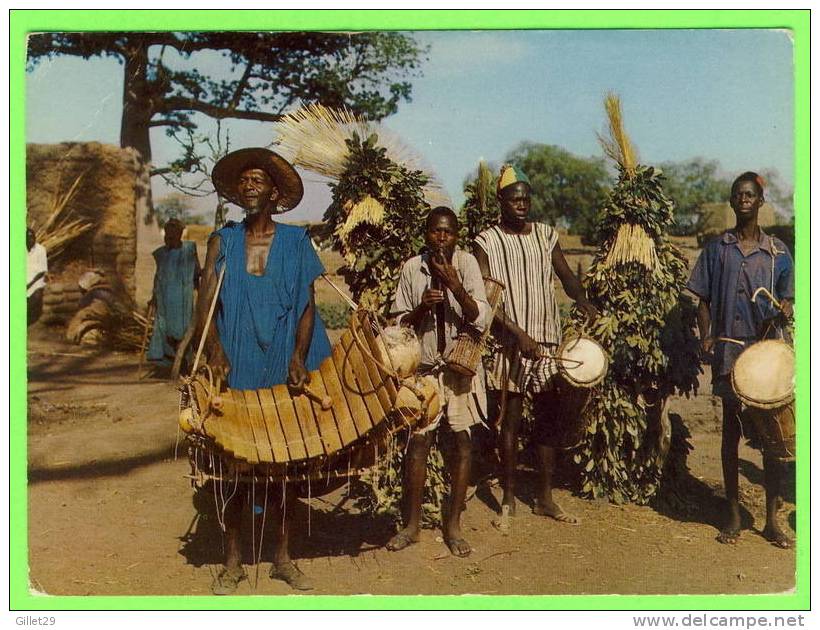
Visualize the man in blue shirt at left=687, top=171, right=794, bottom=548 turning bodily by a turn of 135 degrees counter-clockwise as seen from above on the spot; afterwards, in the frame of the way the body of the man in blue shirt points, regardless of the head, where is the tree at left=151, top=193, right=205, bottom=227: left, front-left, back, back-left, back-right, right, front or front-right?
left

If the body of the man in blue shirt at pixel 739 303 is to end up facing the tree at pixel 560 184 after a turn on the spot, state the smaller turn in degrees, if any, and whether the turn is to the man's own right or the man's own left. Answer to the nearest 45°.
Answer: approximately 180°

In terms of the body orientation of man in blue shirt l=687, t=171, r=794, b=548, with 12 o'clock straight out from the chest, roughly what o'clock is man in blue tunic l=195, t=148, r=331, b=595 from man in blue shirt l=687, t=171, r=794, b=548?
man in blue tunic l=195, t=148, r=331, b=595 is roughly at 2 o'clock from man in blue shirt l=687, t=171, r=794, b=548.

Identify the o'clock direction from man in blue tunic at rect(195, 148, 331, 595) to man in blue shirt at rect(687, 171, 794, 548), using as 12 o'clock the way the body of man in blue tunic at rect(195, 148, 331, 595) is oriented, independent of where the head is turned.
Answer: man in blue shirt at rect(687, 171, 794, 548) is roughly at 9 o'clock from man in blue tunic at rect(195, 148, 331, 595).

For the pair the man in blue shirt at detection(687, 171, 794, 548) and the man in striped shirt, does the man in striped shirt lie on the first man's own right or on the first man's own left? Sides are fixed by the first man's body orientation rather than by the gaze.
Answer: on the first man's own right

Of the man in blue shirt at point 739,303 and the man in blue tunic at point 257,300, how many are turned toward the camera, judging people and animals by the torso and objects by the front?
2

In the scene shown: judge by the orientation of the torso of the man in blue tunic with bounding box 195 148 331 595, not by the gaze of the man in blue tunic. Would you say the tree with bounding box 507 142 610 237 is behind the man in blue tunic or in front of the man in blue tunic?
behind

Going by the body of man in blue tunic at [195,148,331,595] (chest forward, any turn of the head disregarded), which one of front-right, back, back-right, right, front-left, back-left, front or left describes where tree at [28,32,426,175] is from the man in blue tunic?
back

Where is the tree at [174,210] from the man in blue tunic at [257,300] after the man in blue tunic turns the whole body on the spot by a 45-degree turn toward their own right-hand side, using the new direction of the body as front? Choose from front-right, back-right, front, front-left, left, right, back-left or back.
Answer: back-right

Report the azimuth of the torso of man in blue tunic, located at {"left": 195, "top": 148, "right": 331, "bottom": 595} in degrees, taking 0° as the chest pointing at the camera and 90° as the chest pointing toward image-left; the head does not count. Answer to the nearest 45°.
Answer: approximately 0°

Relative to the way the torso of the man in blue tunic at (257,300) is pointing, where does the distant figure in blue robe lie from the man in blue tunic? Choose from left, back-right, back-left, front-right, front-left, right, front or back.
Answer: back

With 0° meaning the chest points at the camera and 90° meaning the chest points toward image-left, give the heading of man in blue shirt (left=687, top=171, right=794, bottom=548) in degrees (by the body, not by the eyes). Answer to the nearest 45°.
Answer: approximately 0°
